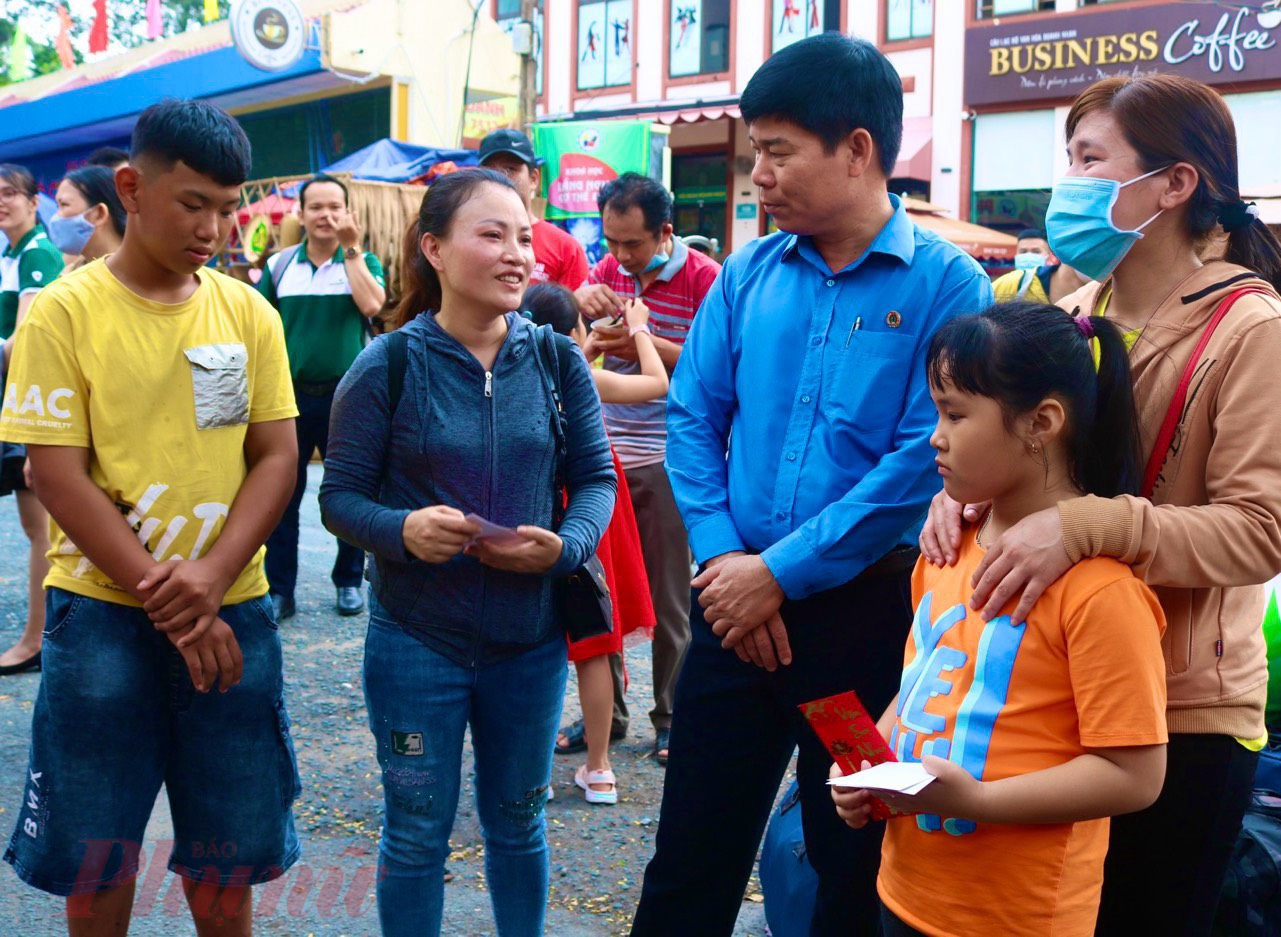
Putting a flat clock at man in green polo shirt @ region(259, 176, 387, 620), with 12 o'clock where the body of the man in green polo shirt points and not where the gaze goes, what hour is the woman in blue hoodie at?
The woman in blue hoodie is roughly at 12 o'clock from the man in green polo shirt.

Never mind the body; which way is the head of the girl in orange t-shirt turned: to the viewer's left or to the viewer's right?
to the viewer's left

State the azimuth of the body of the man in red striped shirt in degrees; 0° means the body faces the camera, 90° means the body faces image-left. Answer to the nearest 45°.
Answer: approximately 45°

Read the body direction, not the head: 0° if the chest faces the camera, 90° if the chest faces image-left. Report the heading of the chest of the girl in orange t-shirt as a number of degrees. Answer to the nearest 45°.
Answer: approximately 45°

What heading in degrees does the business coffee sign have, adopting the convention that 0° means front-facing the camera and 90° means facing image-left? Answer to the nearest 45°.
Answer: approximately 0°

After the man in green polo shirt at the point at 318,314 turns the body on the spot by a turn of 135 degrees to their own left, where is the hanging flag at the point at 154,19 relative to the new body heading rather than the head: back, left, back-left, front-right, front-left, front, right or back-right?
front-left

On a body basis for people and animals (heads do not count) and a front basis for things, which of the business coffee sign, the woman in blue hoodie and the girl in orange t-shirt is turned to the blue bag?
the business coffee sign

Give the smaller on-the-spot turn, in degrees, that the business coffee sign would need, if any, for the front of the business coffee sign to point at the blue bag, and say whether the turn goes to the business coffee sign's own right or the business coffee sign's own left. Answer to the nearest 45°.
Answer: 0° — it already faces it
